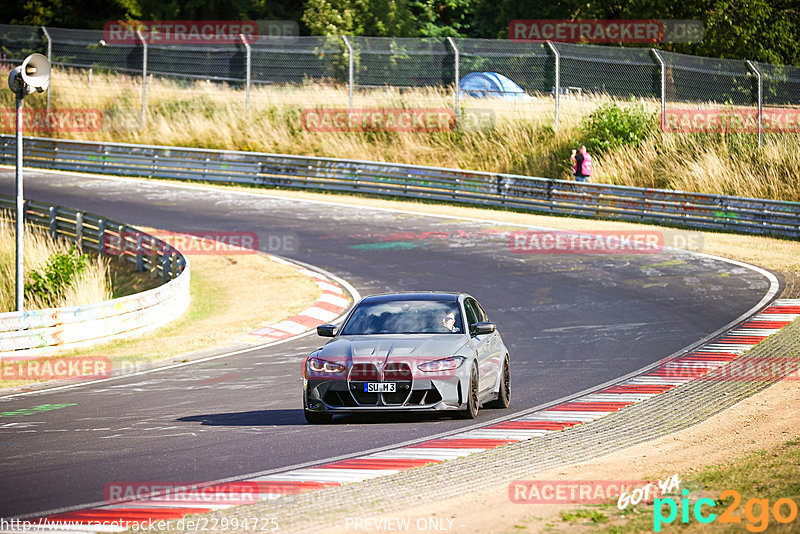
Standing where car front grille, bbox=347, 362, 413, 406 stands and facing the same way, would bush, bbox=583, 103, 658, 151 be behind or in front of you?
behind

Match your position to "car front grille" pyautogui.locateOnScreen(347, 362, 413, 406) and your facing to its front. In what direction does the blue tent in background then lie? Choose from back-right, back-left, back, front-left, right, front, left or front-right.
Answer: back

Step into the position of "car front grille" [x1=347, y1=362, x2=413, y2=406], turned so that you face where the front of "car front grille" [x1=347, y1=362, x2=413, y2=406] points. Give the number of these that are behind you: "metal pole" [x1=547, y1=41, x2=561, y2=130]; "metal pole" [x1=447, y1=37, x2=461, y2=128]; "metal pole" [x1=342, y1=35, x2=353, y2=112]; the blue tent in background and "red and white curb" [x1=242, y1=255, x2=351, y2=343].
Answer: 5

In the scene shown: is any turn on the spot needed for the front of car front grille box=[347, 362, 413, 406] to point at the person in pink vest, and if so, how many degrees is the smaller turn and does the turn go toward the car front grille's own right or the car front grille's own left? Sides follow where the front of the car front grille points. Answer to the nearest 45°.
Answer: approximately 180°

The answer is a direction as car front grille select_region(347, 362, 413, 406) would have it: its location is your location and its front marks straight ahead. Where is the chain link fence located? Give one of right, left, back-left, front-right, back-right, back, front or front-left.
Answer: back

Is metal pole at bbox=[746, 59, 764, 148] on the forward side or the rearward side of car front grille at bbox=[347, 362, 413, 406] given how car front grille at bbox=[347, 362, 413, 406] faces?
on the rearward side

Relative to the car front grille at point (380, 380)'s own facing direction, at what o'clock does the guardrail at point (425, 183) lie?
The guardrail is roughly at 6 o'clock from the car front grille.

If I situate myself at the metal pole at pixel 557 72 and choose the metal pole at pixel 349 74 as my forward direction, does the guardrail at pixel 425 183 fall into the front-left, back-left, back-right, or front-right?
front-left

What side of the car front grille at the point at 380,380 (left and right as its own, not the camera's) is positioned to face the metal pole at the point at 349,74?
back

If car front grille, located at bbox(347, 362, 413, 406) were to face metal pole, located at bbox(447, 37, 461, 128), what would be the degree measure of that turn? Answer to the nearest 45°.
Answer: approximately 180°

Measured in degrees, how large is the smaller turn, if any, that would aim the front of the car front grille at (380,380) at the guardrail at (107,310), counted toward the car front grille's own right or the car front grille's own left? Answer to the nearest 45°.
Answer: approximately 135° to the car front grille's own right

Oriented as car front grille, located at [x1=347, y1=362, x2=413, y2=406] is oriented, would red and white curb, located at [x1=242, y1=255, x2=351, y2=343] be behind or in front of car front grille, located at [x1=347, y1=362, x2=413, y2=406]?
behind

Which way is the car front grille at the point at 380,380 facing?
toward the camera

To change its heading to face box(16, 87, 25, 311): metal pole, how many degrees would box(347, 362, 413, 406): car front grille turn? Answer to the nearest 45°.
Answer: approximately 135° to its right
